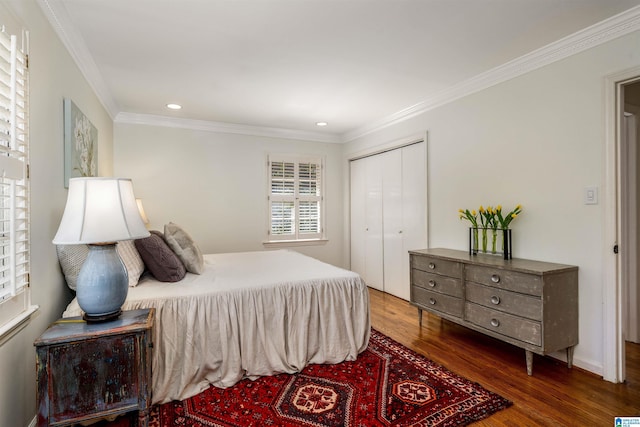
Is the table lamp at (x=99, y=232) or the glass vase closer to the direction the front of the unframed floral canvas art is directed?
the glass vase

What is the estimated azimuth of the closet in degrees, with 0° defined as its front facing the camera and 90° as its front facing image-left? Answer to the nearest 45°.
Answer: approximately 45°

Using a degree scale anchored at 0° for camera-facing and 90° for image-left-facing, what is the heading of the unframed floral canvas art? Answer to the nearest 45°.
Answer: approximately 270°

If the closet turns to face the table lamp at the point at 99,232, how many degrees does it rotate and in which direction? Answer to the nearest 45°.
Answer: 0° — it already faces it

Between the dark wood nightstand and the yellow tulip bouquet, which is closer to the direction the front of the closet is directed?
the dark wood nightstand

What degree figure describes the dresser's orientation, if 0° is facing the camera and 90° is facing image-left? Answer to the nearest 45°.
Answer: approximately 45°

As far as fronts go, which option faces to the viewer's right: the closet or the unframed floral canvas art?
the unframed floral canvas art

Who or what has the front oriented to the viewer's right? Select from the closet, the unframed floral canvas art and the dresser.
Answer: the unframed floral canvas art

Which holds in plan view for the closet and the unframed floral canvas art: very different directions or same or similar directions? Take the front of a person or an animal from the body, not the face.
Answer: very different directions

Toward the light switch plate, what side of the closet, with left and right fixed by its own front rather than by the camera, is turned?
left
